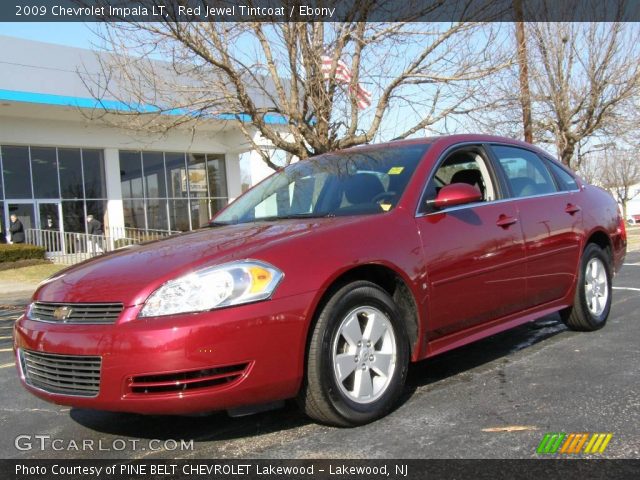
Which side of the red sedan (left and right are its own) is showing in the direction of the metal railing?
right

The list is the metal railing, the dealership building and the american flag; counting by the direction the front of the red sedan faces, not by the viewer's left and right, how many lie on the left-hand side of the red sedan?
0

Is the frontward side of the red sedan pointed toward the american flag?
no

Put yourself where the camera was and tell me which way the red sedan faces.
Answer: facing the viewer and to the left of the viewer

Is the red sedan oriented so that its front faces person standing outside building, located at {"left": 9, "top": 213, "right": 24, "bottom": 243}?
no
